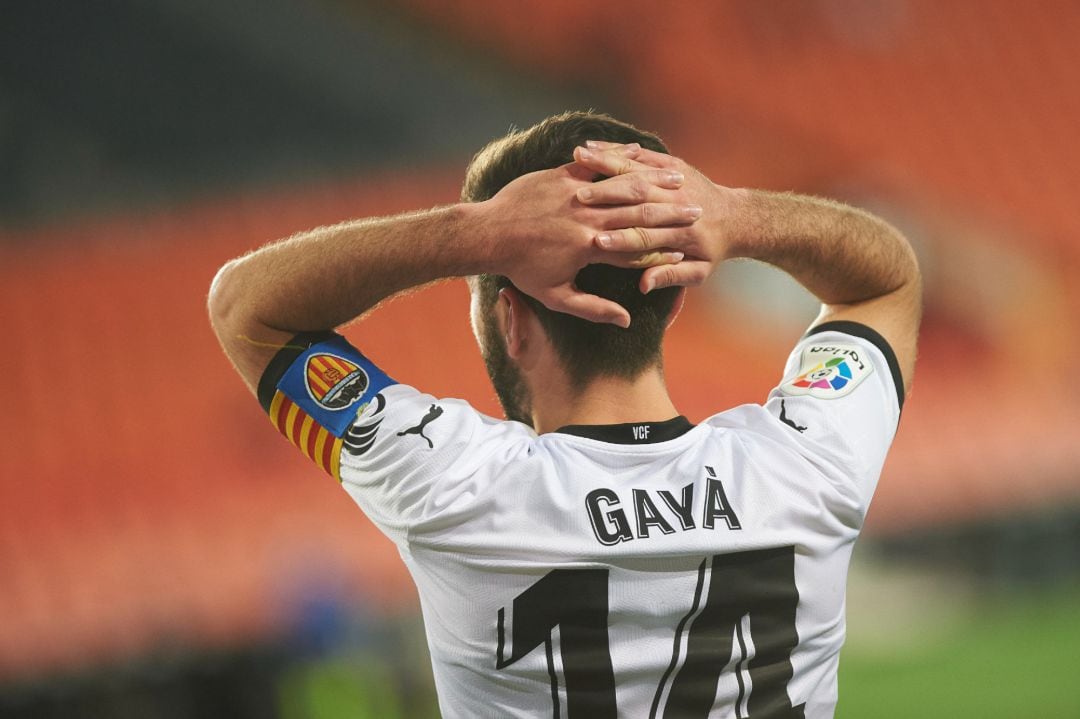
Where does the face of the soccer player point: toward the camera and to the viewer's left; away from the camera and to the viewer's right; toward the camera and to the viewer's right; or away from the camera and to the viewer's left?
away from the camera and to the viewer's left

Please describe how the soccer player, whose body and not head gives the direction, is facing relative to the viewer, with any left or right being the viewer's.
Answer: facing away from the viewer
